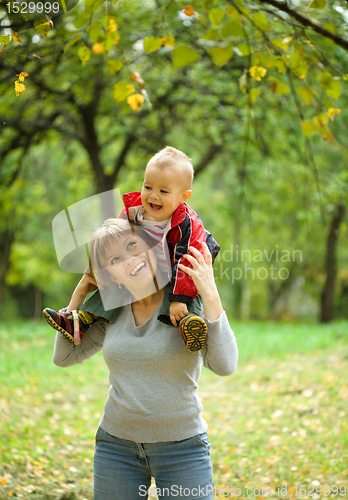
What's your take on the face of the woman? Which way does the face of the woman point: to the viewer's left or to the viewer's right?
to the viewer's right

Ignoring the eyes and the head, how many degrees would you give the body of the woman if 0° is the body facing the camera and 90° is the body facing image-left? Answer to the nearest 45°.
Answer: approximately 0°
